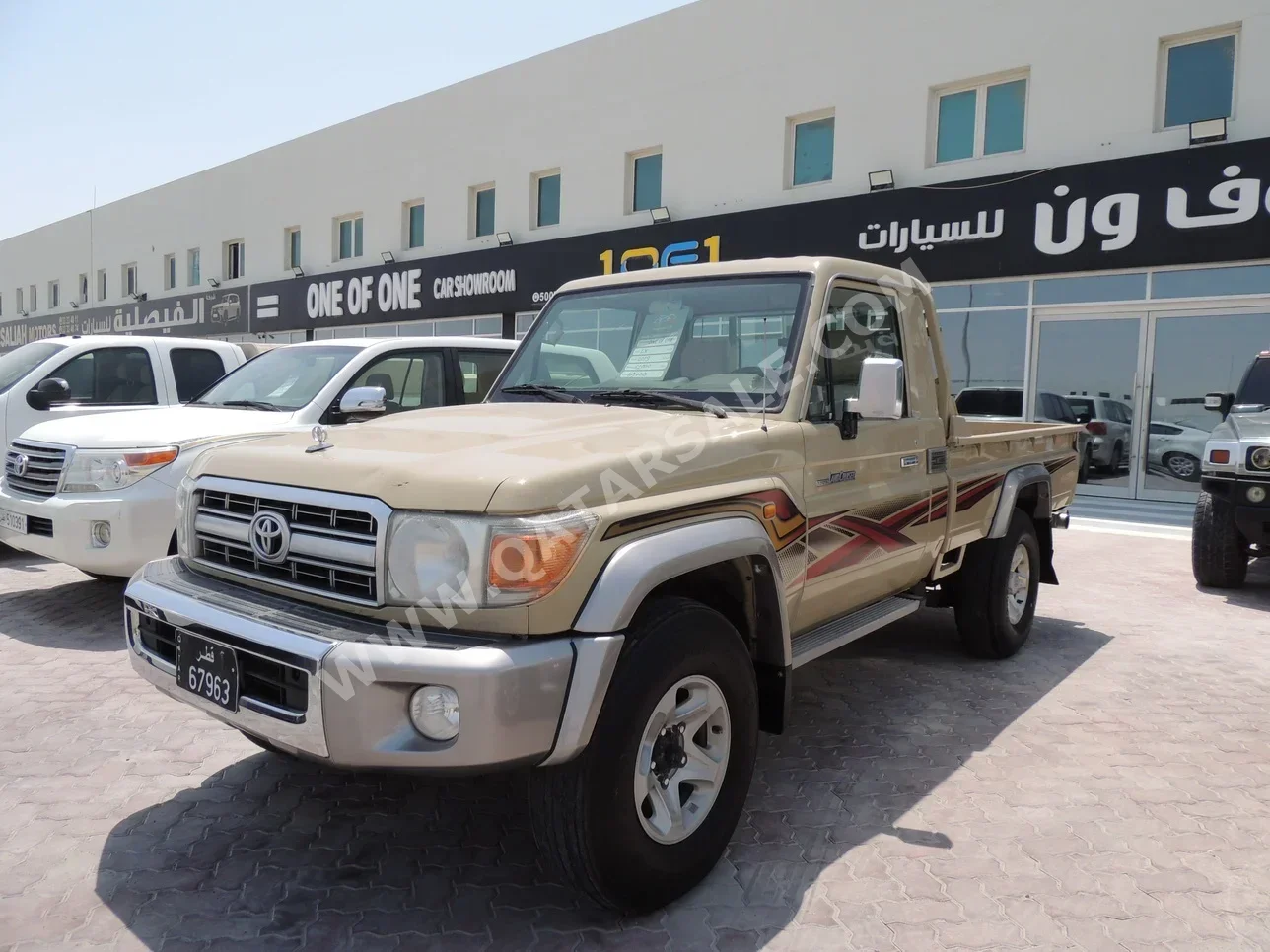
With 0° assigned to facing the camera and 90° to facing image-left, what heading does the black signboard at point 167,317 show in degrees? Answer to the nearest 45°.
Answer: approximately 45°

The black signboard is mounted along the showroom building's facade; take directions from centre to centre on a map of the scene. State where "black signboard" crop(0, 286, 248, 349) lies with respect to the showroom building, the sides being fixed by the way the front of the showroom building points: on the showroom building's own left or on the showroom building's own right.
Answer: on the showroom building's own right

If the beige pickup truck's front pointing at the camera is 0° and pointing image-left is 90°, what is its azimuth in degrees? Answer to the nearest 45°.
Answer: approximately 45°

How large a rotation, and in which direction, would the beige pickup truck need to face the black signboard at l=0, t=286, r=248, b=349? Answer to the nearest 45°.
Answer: approximately 90° to its right

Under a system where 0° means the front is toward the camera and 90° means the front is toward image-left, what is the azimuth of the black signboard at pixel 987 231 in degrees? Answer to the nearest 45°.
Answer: approximately 45°
